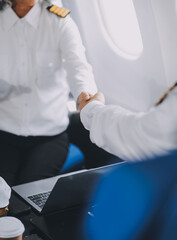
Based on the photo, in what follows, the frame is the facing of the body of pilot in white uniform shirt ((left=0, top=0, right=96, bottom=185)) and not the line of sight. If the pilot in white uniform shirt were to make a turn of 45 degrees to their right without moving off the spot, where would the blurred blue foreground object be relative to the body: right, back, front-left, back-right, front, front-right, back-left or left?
front-left

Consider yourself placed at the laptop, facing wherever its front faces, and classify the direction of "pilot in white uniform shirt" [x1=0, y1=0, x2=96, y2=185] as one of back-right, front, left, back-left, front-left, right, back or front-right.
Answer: front-right

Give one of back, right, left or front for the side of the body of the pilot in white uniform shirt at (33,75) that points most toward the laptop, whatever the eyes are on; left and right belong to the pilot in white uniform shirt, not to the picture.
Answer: front

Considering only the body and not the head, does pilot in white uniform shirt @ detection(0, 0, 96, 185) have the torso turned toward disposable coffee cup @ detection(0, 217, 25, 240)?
yes

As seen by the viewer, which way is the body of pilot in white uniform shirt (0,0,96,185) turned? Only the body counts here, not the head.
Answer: toward the camera
